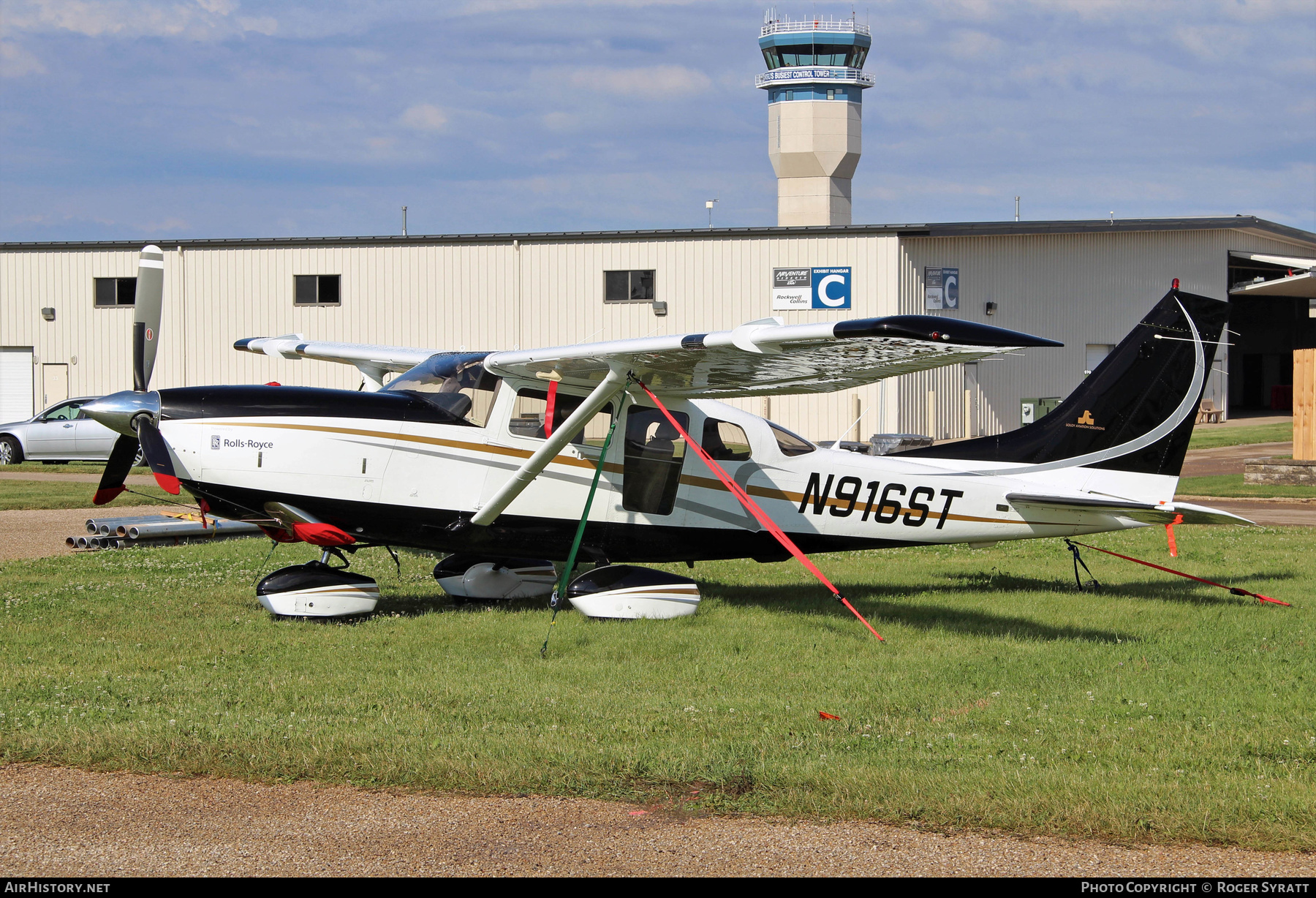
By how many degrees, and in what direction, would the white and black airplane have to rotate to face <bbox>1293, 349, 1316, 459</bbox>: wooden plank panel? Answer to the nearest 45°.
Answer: approximately 180°

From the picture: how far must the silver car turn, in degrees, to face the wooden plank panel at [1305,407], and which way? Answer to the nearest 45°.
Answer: approximately 135° to its left

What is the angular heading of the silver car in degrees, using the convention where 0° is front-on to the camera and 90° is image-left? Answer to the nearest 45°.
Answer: approximately 90°

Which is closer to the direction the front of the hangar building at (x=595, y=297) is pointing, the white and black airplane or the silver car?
the white and black airplane

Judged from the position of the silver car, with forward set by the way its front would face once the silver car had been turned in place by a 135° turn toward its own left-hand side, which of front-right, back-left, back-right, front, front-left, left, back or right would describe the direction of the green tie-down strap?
front-right

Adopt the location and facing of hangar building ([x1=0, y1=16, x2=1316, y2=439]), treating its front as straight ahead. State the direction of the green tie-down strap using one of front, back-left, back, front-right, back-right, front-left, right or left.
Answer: front-right

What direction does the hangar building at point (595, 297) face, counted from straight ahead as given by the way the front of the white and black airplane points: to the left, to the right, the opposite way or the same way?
to the left

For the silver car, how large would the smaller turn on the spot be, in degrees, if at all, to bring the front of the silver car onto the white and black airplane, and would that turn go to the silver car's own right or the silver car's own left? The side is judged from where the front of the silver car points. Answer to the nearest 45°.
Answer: approximately 90° to the silver car's own left

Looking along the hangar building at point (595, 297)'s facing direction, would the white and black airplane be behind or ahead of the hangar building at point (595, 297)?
ahead

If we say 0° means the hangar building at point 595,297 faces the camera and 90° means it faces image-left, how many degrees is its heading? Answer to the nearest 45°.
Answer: approximately 315°

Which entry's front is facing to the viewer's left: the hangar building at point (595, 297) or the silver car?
the silver car

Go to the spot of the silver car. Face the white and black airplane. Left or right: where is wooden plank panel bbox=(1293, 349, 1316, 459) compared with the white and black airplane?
left

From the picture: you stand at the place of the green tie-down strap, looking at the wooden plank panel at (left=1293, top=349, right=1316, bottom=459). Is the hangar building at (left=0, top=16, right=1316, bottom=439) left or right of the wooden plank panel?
left
